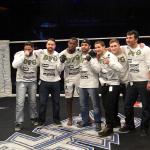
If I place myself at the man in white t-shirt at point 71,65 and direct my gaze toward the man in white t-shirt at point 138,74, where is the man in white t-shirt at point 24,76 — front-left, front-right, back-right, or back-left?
back-right

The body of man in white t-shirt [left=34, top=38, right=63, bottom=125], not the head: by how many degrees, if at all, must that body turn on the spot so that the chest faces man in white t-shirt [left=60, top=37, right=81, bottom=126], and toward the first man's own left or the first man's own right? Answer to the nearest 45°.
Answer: approximately 90° to the first man's own left

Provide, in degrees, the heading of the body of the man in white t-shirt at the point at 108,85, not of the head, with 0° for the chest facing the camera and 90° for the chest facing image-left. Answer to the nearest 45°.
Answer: approximately 45°

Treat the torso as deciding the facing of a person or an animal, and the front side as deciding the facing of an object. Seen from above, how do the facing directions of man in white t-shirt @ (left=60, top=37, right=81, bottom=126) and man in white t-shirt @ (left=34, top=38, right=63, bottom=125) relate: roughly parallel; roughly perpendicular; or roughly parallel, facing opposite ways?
roughly parallel

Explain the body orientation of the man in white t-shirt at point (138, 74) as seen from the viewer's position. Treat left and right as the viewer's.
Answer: facing the viewer and to the left of the viewer

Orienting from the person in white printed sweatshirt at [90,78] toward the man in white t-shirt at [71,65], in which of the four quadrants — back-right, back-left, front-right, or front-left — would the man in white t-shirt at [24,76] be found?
front-left

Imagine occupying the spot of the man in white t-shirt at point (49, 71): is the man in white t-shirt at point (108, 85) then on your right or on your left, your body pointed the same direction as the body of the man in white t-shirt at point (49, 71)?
on your left

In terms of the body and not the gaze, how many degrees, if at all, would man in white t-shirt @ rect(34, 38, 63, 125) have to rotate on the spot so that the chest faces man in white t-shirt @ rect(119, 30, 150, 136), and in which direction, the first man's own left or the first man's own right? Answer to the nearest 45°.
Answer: approximately 45° to the first man's own left

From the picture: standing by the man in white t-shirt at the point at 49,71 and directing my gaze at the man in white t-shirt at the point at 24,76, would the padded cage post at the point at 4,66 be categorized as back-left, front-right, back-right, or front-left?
front-right

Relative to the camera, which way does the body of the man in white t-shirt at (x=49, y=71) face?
toward the camera

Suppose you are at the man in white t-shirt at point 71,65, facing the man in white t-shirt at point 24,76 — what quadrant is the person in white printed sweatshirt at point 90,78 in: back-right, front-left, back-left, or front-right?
back-left

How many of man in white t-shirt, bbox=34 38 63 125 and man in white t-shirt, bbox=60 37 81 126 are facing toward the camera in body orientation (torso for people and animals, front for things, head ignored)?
2

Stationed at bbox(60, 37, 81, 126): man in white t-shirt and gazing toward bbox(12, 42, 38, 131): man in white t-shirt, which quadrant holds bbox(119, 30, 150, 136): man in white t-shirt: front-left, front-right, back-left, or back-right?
back-left

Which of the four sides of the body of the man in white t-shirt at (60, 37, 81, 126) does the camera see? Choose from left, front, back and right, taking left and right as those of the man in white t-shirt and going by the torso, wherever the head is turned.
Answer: front

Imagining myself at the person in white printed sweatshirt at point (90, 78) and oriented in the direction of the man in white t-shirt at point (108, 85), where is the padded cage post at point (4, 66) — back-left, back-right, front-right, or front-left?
back-left

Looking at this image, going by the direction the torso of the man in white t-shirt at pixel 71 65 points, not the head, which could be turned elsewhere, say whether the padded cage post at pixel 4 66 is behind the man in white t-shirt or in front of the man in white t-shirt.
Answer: behind
